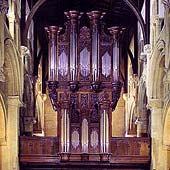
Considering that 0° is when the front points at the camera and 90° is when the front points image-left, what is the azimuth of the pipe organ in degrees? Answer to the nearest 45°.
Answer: approximately 0°
